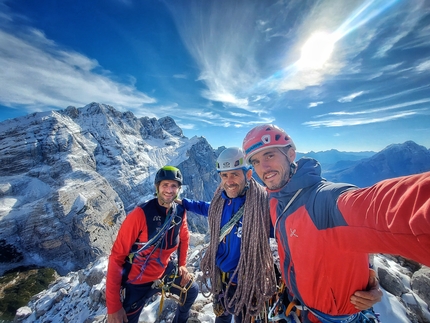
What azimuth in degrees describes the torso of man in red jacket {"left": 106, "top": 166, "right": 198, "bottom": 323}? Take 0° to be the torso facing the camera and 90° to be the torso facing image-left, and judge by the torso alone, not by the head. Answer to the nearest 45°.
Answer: approximately 315°

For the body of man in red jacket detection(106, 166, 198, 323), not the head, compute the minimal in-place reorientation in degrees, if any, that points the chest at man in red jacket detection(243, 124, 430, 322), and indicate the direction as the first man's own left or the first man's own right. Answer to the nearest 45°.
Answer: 0° — they already face them

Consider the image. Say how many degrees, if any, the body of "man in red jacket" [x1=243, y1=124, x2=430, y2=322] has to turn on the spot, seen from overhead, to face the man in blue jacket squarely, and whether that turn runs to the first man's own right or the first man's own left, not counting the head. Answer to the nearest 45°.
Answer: approximately 90° to the first man's own right

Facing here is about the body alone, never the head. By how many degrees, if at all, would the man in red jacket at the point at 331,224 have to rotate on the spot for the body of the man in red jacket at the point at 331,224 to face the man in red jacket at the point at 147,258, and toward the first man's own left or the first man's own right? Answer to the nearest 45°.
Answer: approximately 45° to the first man's own right

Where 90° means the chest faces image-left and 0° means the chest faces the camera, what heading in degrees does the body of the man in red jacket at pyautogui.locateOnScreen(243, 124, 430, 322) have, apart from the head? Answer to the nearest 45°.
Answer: approximately 45°
